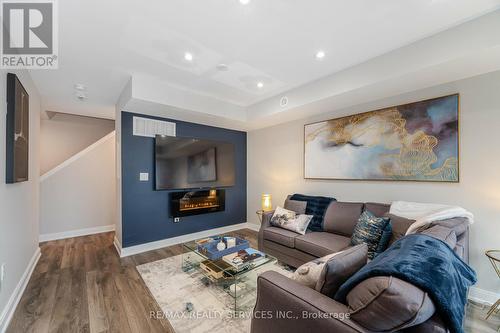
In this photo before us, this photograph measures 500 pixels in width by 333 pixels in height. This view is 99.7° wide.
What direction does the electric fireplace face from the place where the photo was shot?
facing the viewer and to the right of the viewer

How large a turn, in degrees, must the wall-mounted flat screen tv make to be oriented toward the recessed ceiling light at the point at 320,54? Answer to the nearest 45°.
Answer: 0° — it already faces it

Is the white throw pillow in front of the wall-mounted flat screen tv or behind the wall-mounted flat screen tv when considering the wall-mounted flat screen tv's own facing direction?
in front

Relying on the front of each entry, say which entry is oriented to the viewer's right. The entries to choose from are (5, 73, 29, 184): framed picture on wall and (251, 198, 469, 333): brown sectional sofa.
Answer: the framed picture on wall

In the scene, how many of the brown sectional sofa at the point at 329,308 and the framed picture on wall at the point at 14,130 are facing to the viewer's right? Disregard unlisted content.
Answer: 1

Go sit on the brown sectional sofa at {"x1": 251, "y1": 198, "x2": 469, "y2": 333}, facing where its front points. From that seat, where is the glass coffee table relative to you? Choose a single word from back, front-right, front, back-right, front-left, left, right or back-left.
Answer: front

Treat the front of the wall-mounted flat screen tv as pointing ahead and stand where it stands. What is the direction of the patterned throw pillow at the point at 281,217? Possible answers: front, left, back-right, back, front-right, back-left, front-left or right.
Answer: front

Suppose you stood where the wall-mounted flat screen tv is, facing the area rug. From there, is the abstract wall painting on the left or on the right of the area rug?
left

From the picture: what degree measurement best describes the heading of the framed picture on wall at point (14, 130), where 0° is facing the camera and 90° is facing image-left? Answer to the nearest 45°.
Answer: approximately 270°

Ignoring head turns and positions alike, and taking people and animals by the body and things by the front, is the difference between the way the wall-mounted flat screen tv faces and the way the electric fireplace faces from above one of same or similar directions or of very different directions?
same or similar directions

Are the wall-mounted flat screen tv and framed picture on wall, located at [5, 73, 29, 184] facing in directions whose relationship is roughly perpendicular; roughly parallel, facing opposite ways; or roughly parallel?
roughly perpendicular
